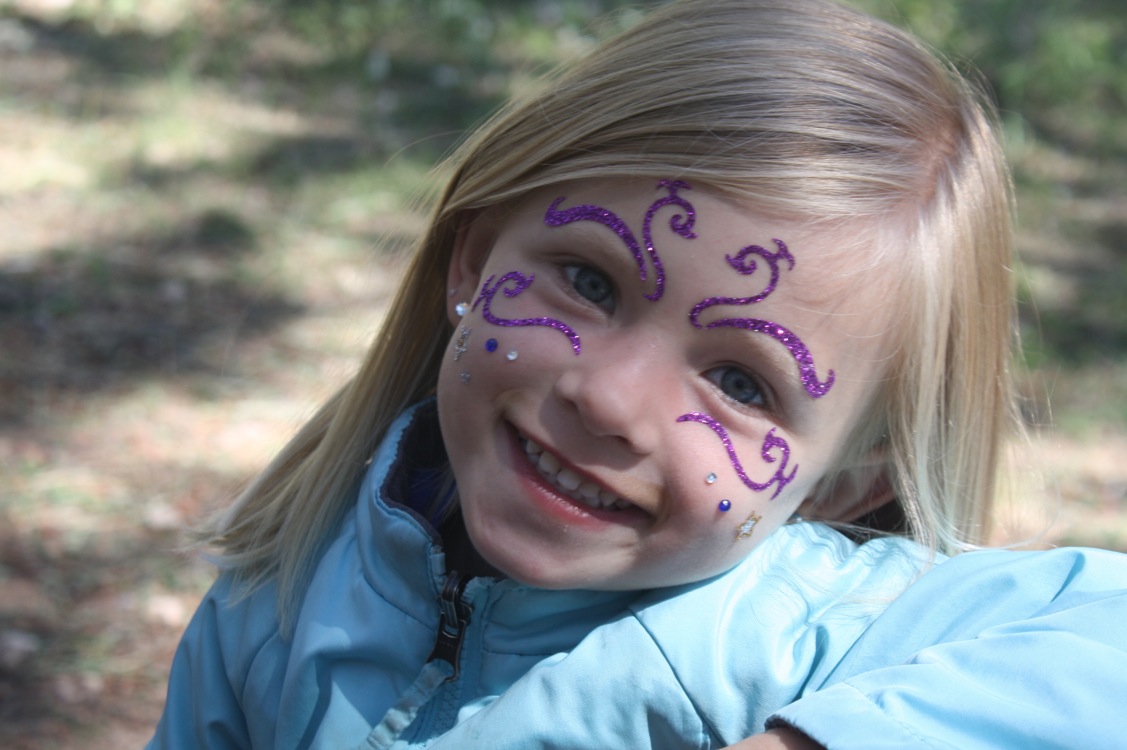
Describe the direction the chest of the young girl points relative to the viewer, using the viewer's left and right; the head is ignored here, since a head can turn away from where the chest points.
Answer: facing the viewer

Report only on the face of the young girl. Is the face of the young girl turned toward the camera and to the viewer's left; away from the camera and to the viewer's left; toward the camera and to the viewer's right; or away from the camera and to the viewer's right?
toward the camera and to the viewer's left
